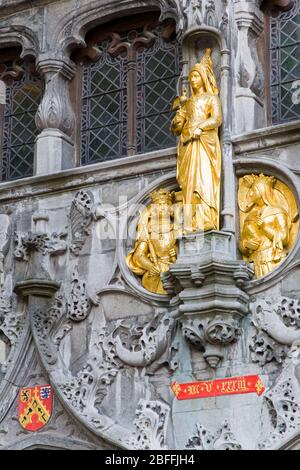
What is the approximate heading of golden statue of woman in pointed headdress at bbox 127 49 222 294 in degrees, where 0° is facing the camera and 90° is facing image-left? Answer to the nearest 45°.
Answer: approximately 45°

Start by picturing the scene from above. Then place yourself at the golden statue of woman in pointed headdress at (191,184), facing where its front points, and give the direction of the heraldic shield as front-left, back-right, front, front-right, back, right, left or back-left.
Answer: right

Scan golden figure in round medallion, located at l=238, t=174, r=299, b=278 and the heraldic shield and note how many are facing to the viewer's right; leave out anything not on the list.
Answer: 0

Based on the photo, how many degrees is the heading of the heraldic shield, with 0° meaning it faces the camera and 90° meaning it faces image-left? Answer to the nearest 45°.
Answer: approximately 0°

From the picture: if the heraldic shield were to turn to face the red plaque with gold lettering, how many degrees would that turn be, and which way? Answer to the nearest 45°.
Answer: approximately 45° to its left

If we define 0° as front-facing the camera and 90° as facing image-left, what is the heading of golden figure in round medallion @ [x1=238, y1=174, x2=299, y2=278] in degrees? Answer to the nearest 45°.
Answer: approximately 45°

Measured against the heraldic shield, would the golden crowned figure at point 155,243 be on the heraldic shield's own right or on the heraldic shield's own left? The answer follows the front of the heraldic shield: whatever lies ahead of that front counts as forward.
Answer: on the heraldic shield's own left

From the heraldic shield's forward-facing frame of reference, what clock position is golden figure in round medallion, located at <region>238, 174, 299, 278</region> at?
The golden figure in round medallion is roughly at 10 o'clock from the heraldic shield.

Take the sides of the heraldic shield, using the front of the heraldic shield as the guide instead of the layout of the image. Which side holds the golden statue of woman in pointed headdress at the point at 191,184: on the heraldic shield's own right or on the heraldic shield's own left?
on the heraldic shield's own left
